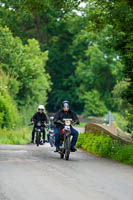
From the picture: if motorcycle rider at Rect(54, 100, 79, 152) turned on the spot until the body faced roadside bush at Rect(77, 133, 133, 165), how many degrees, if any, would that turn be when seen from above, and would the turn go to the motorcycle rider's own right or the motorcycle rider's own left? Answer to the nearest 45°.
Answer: approximately 135° to the motorcycle rider's own left

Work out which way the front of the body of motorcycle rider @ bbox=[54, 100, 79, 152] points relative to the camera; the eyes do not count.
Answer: toward the camera

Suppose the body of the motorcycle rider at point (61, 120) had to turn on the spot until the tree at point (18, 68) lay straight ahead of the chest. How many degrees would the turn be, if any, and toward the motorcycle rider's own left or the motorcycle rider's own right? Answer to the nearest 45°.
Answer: approximately 180°
